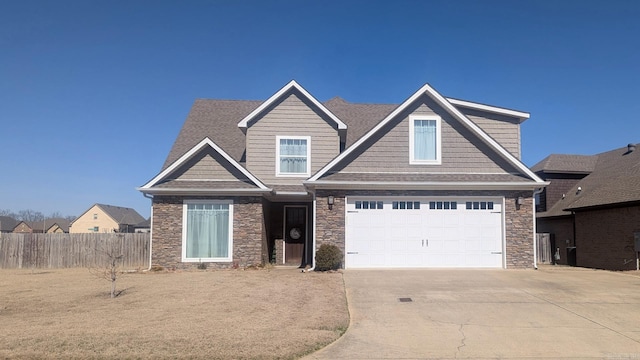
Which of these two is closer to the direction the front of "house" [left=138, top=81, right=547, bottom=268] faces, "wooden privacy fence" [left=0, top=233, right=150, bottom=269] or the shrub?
the shrub

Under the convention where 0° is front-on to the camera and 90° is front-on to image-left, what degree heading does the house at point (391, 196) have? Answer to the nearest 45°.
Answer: approximately 0°

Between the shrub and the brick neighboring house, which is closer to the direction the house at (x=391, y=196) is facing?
the shrub

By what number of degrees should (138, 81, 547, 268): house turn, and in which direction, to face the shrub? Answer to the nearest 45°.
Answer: approximately 45° to its right

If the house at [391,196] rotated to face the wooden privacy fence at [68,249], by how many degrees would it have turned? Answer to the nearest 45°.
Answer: approximately 90° to its right

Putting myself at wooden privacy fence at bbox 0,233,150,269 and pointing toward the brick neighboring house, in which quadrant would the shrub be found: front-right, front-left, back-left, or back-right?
front-right

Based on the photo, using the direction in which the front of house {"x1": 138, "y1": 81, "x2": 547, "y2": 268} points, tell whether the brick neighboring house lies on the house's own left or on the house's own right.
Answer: on the house's own left

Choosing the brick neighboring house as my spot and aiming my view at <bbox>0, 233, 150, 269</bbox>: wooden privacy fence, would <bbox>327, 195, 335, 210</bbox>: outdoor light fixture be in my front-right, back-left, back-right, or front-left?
front-left
